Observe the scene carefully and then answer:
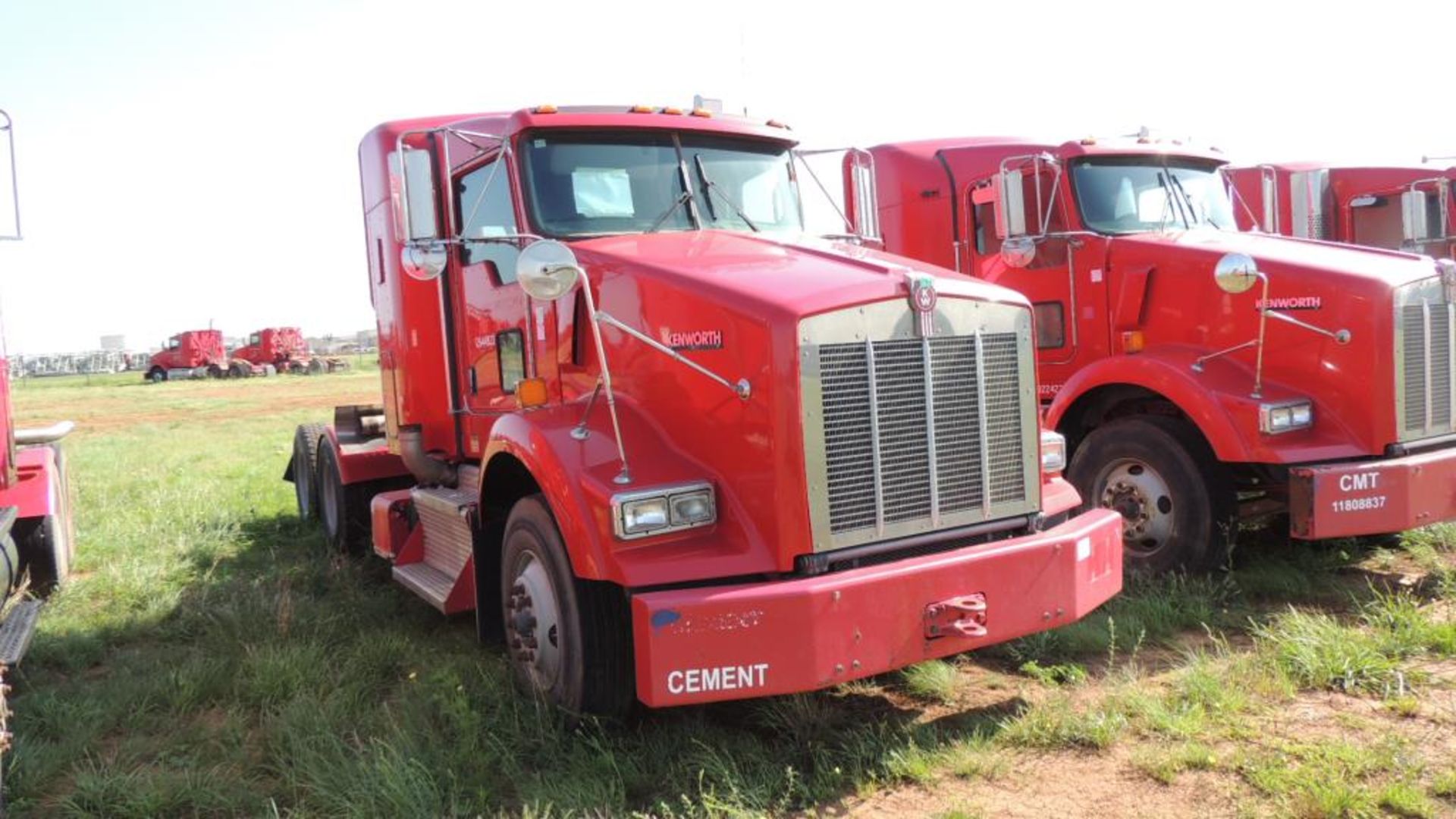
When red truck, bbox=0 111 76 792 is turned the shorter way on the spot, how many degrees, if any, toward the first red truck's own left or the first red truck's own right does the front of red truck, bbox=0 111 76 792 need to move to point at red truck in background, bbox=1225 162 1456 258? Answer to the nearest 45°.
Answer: approximately 90° to the first red truck's own left

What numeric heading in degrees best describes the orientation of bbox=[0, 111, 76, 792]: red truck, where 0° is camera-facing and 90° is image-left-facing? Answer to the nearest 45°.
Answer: approximately 0°

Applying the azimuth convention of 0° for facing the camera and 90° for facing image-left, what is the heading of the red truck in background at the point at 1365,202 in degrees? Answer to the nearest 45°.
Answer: approximately 315°

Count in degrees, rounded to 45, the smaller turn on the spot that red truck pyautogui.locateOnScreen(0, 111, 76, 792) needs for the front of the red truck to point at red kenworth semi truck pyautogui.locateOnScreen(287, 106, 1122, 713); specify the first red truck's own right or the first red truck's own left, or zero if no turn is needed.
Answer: approximately 45° to the first red truck's own left

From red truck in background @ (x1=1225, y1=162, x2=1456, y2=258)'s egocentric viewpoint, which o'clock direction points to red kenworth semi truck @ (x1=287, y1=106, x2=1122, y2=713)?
The red kenworth semi truck is roughly at 2 o'clock from the red truck in background.
